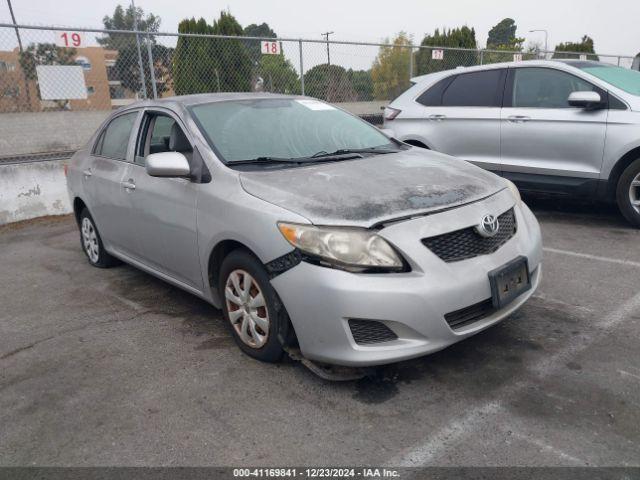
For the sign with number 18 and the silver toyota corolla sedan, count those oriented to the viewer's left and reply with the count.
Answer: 0

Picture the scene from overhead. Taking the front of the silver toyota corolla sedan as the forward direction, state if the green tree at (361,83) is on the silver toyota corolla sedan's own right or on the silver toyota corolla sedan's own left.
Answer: on the silver toyota corolla sedan's own left

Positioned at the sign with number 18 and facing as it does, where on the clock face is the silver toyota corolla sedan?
The silver toyota corolla sedan is roughly at 12 o'clock from the sign with number 18.

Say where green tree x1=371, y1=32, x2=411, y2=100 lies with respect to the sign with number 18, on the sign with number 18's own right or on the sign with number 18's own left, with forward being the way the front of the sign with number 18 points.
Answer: on the sign with number 18's own left

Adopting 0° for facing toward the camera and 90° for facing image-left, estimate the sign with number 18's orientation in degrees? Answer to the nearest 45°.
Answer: approximately 0°

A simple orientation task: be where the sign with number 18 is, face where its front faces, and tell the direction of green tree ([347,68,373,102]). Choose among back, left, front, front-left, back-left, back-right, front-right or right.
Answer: back-left

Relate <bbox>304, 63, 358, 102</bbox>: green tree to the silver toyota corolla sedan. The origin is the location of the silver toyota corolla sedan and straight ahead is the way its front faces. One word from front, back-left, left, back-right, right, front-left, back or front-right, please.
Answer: back-left

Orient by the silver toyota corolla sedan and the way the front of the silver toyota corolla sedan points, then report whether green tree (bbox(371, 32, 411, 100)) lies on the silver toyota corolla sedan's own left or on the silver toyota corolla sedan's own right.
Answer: on the silver toyota corolla sedan's own left

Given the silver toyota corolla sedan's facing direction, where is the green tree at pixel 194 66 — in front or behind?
behind

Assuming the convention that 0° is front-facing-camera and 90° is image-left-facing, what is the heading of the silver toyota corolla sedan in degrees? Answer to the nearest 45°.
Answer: approximately 315°

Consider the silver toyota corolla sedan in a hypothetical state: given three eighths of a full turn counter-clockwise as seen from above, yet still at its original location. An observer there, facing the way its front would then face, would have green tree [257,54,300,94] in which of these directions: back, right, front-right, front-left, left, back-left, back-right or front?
front

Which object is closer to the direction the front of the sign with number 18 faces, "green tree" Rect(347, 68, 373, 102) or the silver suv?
the silver suv

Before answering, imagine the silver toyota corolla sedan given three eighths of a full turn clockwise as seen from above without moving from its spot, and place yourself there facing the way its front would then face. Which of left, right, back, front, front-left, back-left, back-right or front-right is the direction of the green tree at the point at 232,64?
right

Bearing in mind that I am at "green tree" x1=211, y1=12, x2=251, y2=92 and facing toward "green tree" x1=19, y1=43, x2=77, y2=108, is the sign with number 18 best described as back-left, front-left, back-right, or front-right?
back-left
